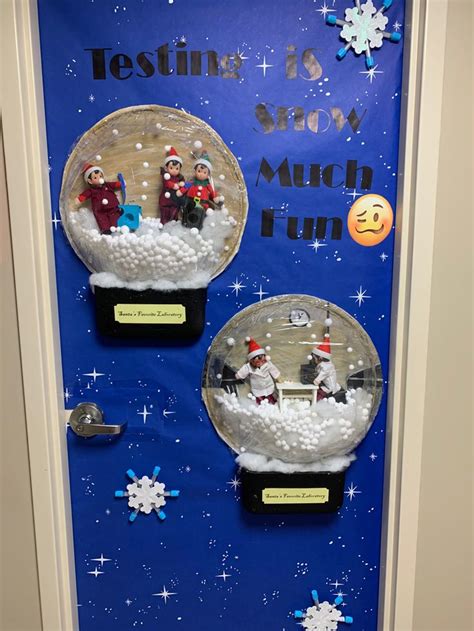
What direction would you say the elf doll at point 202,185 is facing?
toward the camera

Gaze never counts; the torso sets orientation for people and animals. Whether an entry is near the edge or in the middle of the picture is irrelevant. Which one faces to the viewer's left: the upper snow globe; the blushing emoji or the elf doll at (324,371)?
the elf doll

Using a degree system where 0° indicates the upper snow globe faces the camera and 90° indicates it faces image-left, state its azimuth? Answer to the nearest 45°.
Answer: approximately 0°

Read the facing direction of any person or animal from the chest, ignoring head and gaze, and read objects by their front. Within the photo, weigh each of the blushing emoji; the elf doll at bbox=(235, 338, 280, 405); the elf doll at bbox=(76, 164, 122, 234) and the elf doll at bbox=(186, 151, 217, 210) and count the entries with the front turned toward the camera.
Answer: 4

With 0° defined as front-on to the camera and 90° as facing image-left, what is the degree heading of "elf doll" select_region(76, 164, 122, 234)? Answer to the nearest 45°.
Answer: approximately 0°

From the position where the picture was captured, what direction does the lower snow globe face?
facing the viewer

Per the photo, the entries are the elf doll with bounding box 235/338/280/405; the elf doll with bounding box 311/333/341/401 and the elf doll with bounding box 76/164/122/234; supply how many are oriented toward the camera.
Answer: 2

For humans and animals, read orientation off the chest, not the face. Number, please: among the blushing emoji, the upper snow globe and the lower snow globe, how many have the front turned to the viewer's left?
0

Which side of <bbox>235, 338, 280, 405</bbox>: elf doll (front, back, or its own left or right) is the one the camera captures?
front

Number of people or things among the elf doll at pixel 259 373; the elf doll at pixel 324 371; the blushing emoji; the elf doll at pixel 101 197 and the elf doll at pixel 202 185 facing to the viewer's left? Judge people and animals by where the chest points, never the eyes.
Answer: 1

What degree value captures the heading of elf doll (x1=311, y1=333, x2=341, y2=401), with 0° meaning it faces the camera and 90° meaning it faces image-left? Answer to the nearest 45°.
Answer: approximately 90°
